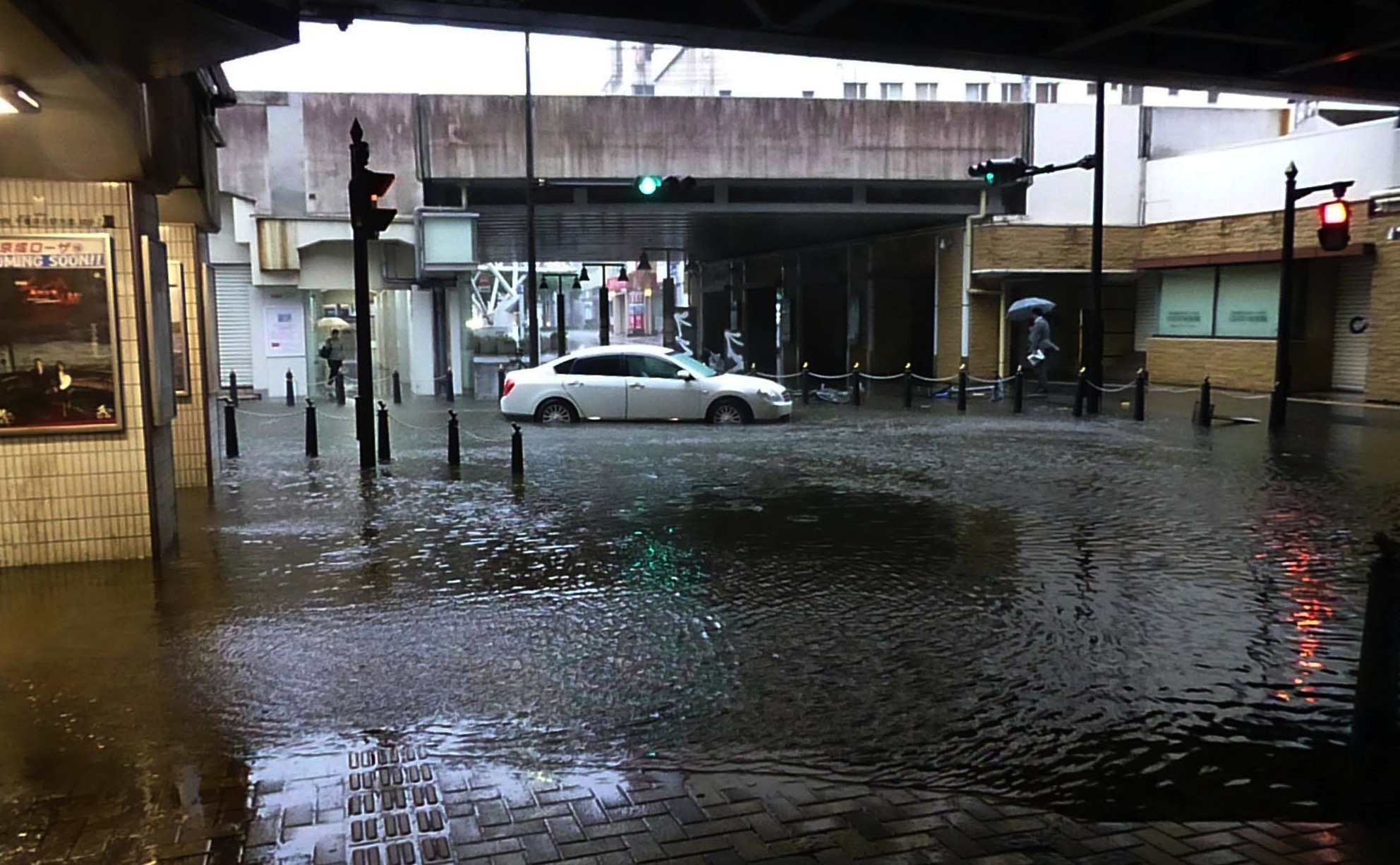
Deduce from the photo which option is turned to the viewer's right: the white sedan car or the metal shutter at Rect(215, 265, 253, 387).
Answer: the white sedan car

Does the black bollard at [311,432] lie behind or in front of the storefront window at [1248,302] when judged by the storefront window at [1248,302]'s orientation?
in front

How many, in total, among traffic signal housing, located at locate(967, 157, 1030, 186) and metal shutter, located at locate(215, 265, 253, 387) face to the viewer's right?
0

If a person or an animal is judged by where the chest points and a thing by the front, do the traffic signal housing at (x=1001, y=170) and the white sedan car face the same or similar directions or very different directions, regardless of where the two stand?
very different directions

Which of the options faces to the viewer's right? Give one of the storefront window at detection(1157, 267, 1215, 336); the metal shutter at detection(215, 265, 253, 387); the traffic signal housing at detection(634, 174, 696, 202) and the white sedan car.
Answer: the white sedan car

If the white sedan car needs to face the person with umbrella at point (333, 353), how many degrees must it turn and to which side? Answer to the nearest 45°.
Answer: approximately 135° to its left

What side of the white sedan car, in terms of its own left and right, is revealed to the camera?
right

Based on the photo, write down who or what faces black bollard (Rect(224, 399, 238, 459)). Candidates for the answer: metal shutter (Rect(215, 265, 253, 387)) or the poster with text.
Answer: the metal shutter

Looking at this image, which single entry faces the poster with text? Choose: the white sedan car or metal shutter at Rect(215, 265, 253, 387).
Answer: the metal shutter

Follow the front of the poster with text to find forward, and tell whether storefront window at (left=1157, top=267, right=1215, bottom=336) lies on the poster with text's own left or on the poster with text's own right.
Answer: on the poster with text's own left

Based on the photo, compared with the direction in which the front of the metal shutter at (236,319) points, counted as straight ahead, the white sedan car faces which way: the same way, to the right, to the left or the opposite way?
to the left

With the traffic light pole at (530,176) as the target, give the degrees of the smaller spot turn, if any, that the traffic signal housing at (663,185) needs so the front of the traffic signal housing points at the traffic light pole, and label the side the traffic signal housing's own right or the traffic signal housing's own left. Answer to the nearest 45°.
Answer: approximately 135° to the traffic signal housing's own right
